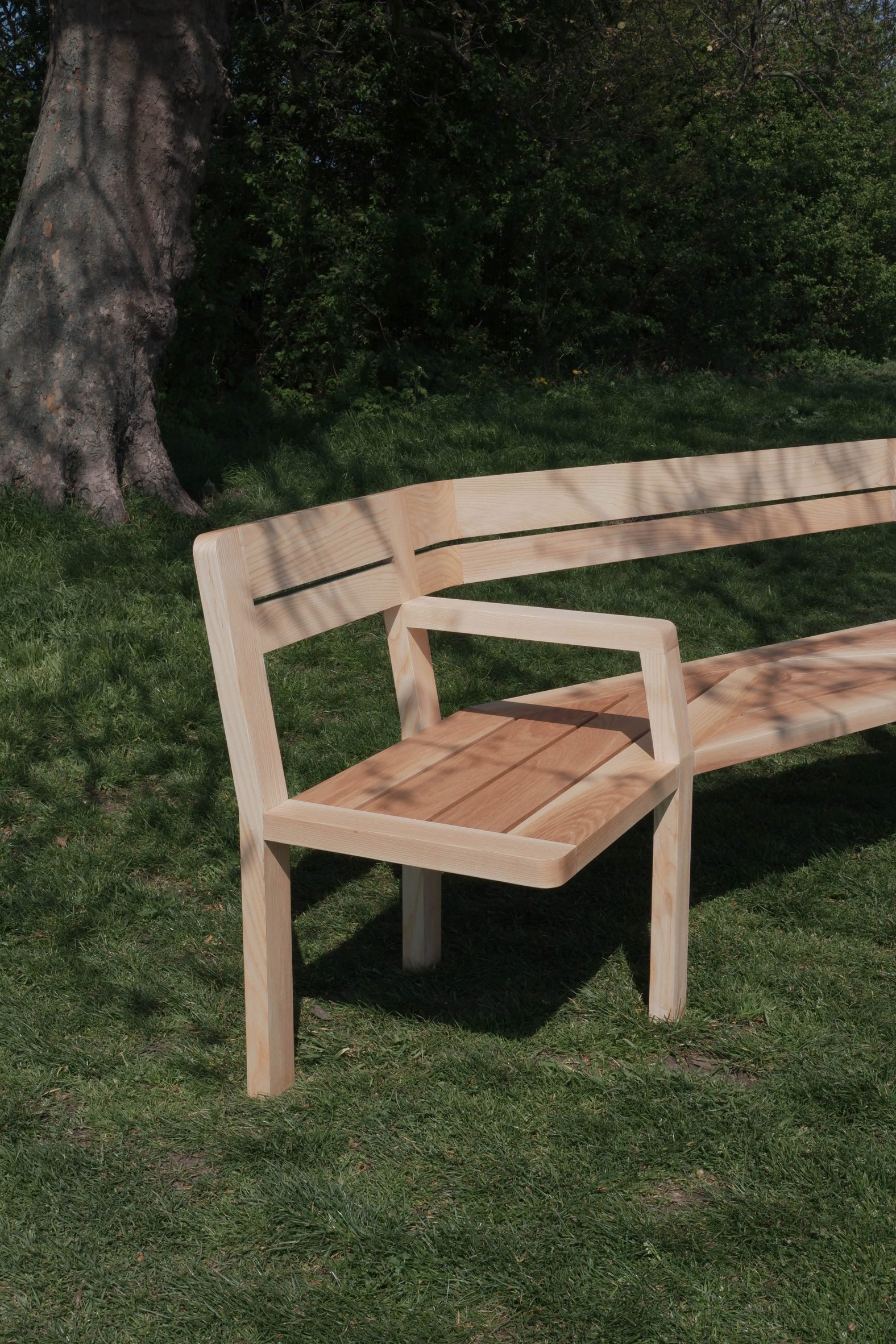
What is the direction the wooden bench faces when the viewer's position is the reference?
facing the viewer and to the right of the viewer

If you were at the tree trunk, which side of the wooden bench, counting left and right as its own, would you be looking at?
back
